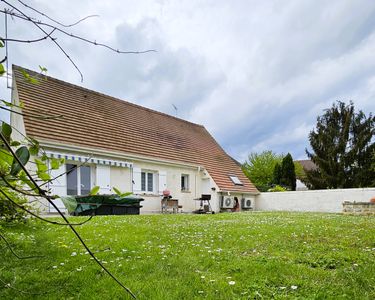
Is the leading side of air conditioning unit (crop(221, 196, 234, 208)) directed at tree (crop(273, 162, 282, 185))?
no

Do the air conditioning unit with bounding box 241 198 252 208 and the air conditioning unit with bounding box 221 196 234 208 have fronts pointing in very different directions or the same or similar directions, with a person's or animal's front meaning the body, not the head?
same or similar directions

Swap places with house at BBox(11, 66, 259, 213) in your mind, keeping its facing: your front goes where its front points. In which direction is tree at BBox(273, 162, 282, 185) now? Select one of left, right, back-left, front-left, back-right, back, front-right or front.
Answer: left

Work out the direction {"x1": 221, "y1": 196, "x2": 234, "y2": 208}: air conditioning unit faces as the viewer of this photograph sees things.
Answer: facing the viewer and to the right of the viewer

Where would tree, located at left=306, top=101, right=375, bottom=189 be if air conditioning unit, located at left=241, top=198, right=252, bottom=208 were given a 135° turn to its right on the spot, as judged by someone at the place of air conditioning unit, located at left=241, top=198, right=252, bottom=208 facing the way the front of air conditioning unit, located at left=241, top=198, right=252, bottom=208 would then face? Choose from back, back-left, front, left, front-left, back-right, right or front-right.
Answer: back-right

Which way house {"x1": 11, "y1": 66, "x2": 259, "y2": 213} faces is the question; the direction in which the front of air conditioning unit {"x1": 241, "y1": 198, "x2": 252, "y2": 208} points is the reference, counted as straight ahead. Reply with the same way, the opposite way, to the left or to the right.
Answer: the same way

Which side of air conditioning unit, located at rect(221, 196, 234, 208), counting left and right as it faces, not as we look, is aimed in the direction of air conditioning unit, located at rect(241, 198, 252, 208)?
left

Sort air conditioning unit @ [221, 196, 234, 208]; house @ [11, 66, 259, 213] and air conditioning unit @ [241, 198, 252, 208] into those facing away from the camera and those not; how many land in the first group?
0

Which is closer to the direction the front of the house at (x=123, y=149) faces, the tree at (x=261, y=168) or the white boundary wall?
the white boundary wall

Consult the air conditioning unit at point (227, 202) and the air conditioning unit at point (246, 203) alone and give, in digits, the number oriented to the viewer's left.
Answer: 0

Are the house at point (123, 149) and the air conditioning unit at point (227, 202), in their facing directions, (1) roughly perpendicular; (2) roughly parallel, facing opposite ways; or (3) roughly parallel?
roughly parallel

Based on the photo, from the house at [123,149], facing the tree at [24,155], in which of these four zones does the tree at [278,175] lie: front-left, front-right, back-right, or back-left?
back-left

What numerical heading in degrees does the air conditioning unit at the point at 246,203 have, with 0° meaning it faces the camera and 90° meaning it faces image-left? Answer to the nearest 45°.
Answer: approximately 315°

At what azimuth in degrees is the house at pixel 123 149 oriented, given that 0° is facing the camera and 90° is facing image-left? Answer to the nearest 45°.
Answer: approximately 315°

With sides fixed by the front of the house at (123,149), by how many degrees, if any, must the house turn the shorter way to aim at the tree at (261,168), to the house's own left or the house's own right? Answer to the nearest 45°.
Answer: approximately 90° to the house's own left

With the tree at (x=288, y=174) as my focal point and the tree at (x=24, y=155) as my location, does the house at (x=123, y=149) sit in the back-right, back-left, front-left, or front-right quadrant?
front-left

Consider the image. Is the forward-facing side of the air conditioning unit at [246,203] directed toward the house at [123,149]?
no

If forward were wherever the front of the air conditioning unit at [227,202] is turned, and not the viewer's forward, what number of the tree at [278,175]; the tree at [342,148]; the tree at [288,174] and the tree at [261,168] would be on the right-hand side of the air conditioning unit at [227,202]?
0
